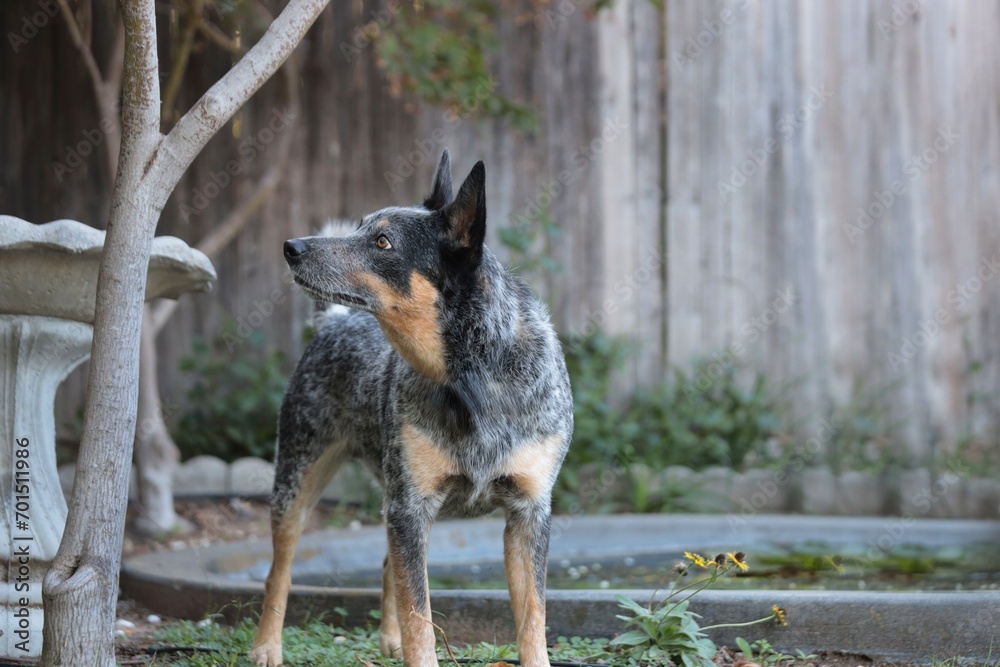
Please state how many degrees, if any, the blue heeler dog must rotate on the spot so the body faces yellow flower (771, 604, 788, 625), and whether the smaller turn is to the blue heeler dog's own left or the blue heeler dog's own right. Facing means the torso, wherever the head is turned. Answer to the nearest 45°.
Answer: approximately 45° to the blue heeler dog's own left

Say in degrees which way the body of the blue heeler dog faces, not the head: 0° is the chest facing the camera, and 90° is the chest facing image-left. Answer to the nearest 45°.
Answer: approximately 315°

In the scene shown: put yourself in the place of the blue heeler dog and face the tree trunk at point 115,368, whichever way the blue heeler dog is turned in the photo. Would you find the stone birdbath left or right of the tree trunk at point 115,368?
right

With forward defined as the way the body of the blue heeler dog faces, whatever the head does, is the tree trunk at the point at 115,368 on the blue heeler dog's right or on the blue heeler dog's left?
on the blue heeler dog's right

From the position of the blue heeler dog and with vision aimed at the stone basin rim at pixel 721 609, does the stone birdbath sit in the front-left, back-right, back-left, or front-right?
back-left
